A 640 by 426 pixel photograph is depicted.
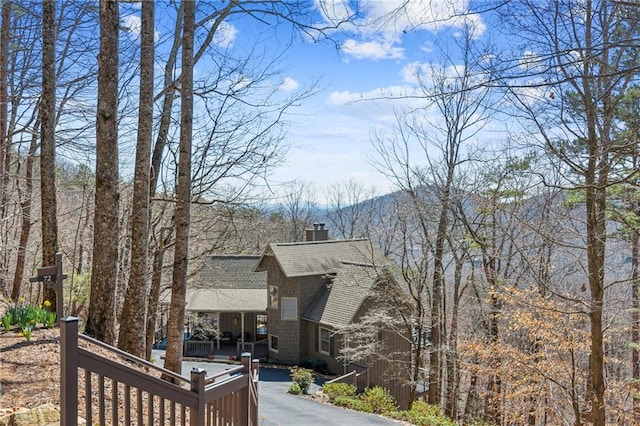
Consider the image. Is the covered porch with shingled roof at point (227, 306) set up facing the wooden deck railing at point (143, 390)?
yes

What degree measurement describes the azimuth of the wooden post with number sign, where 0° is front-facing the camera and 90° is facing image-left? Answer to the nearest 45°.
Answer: approximately 0°

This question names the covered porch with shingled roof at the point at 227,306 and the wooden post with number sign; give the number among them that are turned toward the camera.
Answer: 2

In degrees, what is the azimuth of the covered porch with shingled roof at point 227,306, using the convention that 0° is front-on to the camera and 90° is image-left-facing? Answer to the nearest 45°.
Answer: approximately 0°

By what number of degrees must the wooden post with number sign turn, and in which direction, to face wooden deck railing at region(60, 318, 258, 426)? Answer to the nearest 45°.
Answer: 0° — it already faces it
